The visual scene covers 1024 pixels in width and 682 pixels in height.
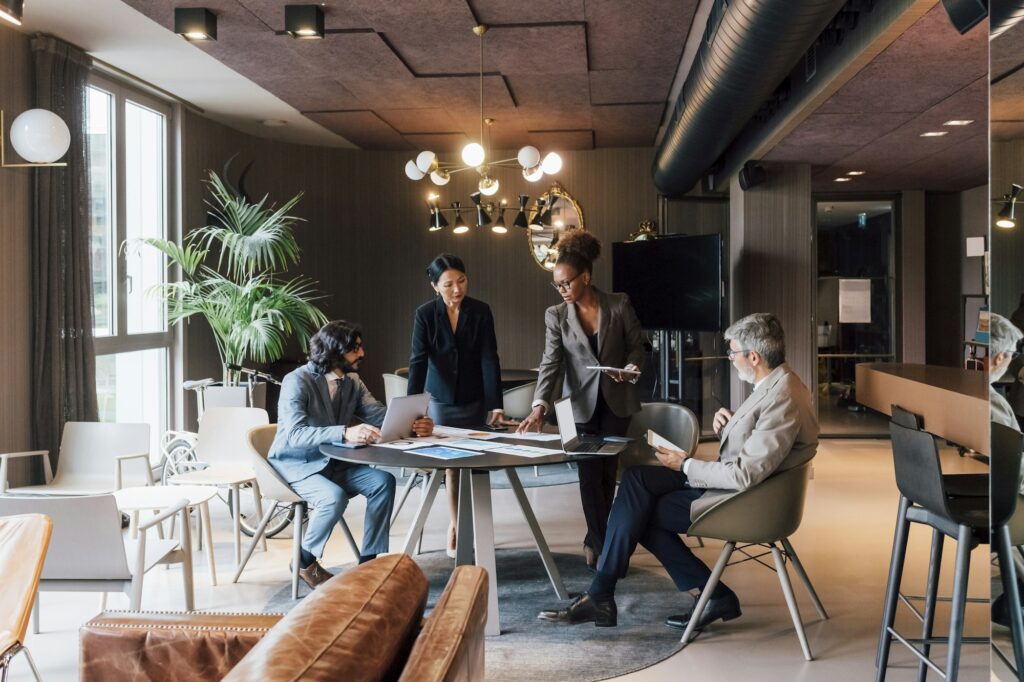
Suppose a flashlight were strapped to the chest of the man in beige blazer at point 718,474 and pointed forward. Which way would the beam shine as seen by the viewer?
to the viewer's left

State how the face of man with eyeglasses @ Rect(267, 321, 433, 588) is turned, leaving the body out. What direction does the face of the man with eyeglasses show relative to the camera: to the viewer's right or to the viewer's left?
to the viewer's right

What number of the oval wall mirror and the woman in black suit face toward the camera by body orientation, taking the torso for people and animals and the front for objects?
2

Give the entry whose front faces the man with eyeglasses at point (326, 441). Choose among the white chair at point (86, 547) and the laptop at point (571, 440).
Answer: the white chair

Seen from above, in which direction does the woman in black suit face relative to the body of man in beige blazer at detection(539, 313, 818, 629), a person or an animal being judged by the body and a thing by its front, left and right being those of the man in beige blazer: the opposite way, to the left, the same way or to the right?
to the left

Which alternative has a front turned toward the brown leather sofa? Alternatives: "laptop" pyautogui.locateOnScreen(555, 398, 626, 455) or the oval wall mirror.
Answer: the oval wall mirror

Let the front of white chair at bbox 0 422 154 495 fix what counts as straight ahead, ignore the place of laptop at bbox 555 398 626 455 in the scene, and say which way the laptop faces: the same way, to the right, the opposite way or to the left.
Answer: to the left
